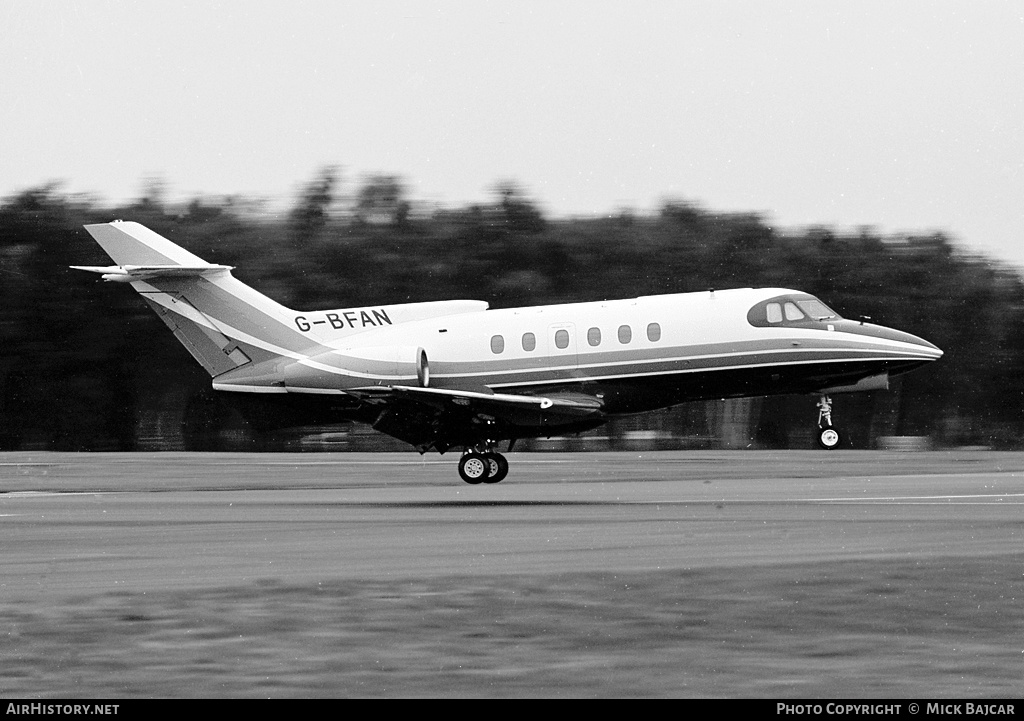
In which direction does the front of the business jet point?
to the viewer's right
